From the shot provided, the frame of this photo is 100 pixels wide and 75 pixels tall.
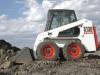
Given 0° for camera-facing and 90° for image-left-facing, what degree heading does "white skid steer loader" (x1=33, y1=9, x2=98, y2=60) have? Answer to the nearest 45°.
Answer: approximately 90°

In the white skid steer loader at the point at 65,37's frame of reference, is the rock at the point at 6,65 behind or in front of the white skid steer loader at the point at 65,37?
in front

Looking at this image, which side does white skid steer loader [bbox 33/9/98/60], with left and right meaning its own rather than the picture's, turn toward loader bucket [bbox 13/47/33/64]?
front
